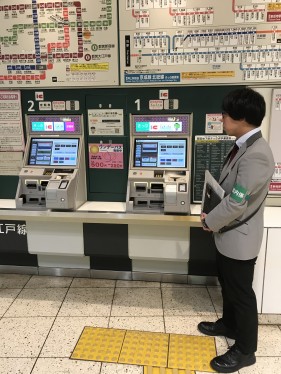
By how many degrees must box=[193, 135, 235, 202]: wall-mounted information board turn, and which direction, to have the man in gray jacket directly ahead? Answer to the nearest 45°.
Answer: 0° — it already faces them

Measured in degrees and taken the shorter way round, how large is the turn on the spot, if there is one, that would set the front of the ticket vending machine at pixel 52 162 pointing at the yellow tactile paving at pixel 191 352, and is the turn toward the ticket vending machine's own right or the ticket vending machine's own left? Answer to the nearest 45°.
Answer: approximately 45° to the ticket vending machine's own left

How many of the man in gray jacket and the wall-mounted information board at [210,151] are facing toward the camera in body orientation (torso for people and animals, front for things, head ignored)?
1

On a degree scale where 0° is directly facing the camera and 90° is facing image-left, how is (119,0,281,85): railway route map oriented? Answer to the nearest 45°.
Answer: approximately 0°

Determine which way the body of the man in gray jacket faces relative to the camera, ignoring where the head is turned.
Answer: to the viewer's left

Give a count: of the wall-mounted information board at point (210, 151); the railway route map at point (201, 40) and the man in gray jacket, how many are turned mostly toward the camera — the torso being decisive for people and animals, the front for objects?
2

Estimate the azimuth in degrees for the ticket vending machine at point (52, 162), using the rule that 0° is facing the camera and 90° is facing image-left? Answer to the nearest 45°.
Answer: approximately 0°
